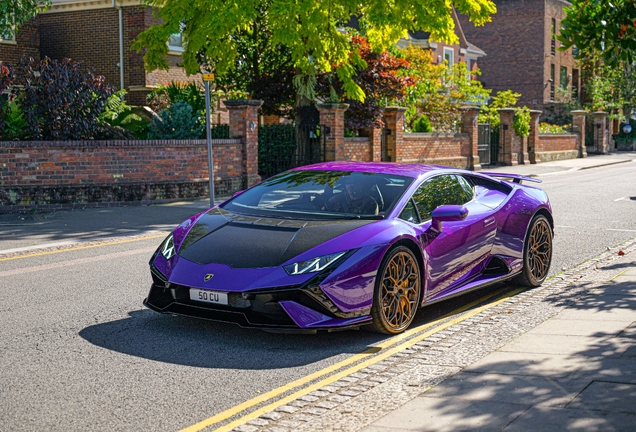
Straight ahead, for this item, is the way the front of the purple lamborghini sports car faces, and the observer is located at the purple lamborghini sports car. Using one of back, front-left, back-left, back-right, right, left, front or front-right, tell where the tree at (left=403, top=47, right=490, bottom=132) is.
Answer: back-right

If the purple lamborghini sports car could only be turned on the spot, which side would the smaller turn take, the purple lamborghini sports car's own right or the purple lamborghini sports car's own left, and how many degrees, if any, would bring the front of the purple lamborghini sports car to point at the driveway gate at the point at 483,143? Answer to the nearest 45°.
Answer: approximately 135° to the purple lamborghini sports car's own right

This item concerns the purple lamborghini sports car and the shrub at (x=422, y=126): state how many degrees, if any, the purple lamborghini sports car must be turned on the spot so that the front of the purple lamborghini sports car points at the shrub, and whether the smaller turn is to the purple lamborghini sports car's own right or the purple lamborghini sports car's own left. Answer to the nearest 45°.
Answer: approximately 135° to the purple lamborghini sports car's own right

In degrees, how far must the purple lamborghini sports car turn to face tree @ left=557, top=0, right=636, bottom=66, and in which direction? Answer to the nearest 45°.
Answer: approximately 180°

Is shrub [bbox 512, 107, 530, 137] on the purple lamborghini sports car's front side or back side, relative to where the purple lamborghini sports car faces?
on the back side

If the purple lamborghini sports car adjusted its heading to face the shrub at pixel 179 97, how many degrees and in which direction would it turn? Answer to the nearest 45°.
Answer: approximately 135° to its right

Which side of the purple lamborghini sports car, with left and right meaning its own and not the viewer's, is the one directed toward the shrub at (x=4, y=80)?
right

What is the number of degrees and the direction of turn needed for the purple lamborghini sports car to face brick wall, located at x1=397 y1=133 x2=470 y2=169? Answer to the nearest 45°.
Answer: approximately 135° to its right

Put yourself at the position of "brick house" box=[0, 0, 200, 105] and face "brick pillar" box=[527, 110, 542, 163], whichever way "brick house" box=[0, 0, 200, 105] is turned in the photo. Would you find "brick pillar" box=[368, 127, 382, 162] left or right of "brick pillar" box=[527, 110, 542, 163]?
right

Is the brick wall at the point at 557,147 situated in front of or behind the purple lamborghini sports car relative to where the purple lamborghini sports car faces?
behind

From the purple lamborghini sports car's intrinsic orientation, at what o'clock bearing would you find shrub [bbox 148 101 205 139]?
The shrub is roughly at 4 o'clock from the purple lamborghini sports car.

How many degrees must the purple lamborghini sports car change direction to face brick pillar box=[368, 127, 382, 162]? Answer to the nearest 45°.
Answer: approximately 135° to its right
